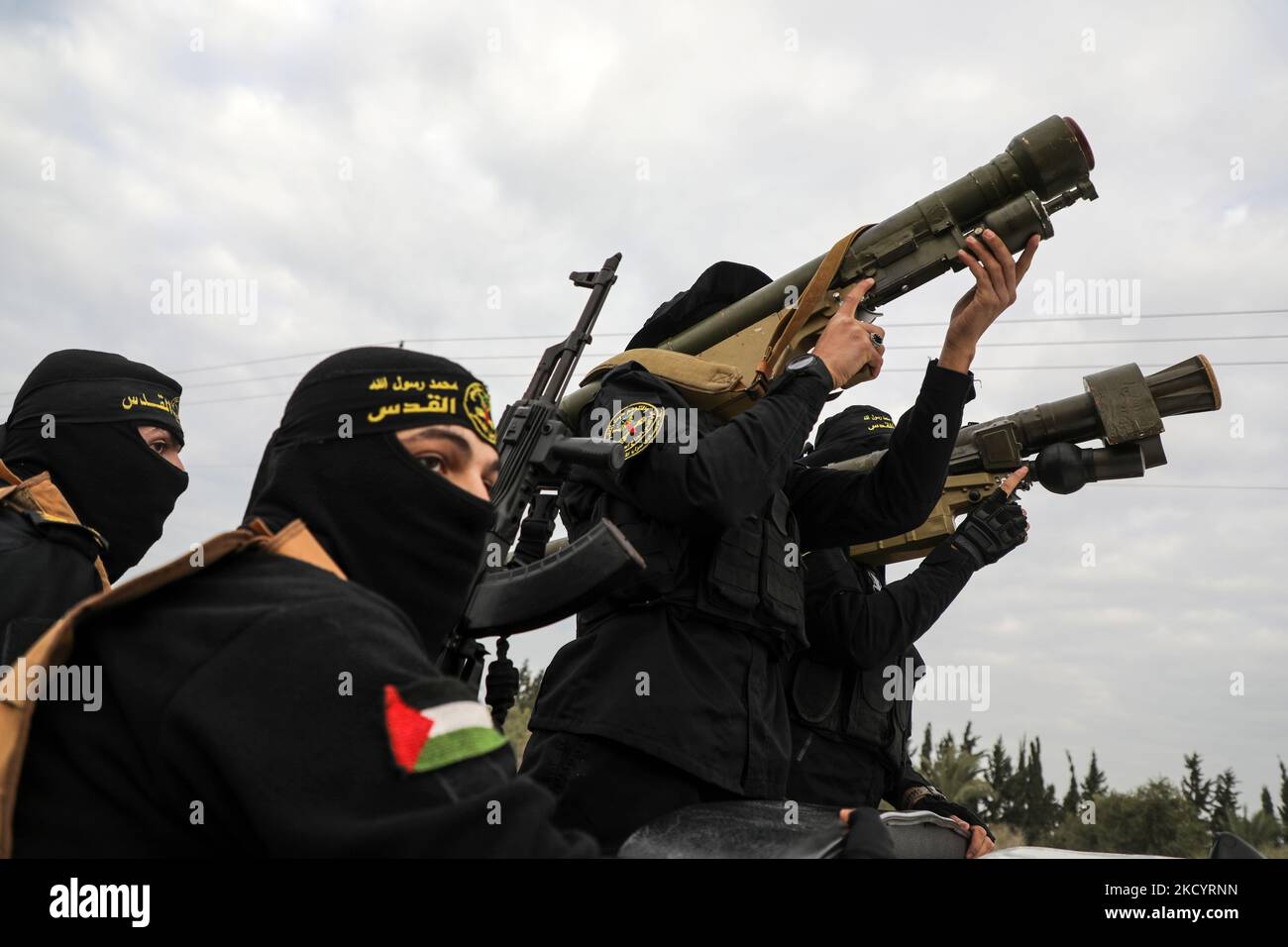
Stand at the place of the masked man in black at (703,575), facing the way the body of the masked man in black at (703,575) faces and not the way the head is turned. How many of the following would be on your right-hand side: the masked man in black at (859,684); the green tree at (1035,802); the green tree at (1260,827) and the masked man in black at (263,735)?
1

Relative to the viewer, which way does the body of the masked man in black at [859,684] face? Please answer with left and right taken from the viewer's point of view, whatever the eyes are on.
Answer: facing to the right of the viewer

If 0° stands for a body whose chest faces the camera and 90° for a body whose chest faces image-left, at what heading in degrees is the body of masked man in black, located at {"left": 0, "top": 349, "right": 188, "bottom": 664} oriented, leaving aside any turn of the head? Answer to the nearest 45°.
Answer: approximately 270°

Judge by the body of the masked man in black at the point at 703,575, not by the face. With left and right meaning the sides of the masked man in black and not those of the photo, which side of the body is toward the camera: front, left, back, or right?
right

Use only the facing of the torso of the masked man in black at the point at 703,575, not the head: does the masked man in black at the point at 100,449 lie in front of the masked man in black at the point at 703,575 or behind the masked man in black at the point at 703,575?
behind

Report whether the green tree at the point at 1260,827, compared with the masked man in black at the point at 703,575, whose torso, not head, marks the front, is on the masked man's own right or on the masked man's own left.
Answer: on the masked man's own left

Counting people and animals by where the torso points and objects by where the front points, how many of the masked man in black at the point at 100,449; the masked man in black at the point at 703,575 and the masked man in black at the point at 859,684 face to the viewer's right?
3

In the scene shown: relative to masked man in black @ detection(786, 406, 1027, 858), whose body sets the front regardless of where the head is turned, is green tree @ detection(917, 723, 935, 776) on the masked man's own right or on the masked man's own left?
on the masked man's own left

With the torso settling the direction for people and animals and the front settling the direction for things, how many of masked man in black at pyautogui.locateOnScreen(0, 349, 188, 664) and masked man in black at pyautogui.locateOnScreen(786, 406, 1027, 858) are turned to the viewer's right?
2

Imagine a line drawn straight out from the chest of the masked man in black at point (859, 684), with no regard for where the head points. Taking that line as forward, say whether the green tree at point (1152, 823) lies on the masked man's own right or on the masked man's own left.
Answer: on the masked man's own left

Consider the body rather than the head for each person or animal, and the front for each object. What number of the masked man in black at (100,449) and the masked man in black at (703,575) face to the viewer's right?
2

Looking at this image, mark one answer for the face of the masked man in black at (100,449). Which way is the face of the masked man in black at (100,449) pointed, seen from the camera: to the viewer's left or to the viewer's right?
to the viewer's right

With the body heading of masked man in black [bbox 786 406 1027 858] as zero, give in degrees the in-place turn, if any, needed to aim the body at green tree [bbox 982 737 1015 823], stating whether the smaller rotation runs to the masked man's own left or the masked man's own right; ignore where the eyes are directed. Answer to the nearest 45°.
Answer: approximately 90° to the masked man's own left
